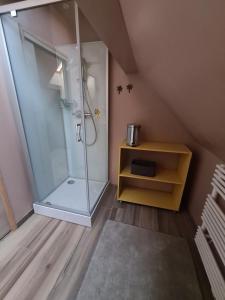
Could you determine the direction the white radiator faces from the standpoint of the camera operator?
facing the viewer and to the left of the viewer

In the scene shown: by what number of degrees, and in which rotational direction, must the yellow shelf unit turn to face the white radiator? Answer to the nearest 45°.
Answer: approximately 90° to its left

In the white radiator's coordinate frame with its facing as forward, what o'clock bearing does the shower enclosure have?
The shower enclosure is roughly at 1 o'clock from the white radiator.

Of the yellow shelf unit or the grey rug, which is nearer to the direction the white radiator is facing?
the grey rug

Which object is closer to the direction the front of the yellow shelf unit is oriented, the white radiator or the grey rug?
the grey rug

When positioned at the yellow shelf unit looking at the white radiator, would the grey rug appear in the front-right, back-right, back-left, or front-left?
front-right

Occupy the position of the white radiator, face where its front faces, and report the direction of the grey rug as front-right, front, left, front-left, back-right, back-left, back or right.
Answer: front

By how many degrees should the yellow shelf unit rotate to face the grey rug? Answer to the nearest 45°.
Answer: approximately 45° to its left

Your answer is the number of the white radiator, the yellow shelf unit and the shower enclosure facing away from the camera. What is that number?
0

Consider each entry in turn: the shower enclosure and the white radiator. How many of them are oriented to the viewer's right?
0

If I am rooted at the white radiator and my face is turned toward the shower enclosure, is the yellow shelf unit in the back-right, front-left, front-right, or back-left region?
front-right

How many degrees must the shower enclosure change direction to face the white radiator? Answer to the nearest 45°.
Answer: approximately 45° to its left

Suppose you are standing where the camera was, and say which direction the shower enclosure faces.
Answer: facing the viewer
